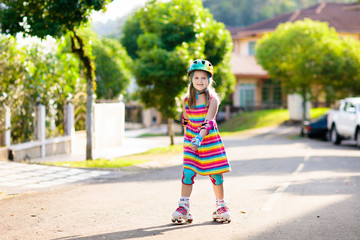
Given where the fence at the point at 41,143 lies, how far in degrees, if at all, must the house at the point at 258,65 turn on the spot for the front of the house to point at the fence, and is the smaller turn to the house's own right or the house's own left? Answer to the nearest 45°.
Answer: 0° — it already faces it

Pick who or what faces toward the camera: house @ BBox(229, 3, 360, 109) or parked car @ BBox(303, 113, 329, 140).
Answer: the house

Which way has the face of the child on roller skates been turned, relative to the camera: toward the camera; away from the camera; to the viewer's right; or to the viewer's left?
toward the camera

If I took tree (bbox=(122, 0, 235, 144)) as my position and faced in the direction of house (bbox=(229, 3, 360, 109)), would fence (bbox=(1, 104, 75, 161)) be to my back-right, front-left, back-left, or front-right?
back-left

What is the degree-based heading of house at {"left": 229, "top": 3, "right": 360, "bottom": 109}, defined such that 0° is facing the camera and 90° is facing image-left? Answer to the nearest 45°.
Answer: approximately 0°

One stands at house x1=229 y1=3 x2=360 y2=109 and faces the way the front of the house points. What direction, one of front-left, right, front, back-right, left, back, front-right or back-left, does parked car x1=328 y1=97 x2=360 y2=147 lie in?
front

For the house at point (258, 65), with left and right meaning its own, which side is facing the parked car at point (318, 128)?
front
